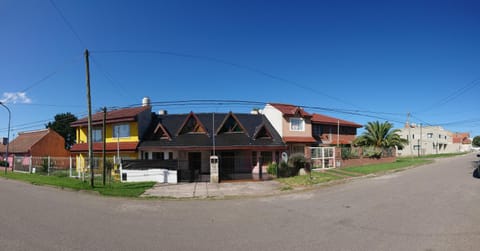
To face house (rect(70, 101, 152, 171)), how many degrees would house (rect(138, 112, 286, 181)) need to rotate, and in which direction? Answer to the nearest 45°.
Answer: approximately 90° to its right

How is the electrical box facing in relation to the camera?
toward the camera

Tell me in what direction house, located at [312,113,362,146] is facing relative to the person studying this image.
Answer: facing the viewer and to the right of the viewer

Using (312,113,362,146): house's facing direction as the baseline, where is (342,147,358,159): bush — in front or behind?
in front

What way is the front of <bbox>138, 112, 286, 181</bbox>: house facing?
toward the camera

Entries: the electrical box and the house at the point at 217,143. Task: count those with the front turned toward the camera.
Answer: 2

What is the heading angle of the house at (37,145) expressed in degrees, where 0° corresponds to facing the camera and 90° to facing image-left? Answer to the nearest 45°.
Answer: approximately 45°

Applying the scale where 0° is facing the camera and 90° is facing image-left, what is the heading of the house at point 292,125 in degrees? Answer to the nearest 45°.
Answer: approximately 315°
